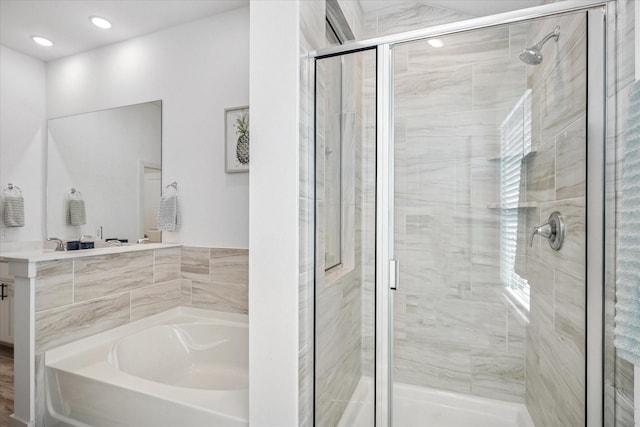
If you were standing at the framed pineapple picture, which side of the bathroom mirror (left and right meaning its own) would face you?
left

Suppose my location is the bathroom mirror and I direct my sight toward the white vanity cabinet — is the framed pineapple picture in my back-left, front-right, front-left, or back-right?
back-left

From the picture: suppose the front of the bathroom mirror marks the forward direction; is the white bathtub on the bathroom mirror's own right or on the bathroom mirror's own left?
on the bathroom mirror's own left

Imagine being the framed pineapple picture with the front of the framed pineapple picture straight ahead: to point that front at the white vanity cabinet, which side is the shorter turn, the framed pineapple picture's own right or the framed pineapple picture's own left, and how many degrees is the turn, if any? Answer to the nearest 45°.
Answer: approximately 90° to the framed pineapple picture's own right

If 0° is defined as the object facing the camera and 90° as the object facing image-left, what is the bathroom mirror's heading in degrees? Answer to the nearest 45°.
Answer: approximately 45°

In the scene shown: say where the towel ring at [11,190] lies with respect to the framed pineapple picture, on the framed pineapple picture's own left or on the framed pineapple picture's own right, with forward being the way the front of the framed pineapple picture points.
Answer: on the framed pineapple picture's own right

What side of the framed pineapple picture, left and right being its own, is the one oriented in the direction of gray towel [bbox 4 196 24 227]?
right

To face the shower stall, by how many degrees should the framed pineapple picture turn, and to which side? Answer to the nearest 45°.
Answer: approximately 90° to its left

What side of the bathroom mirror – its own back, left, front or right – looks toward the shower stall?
left
